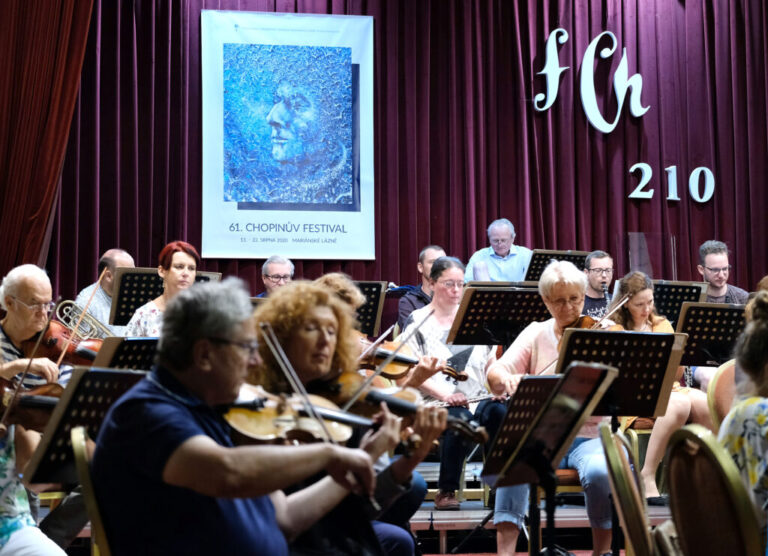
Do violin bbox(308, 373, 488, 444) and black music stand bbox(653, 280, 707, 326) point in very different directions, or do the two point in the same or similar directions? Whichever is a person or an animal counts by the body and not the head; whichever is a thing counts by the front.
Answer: very different directions

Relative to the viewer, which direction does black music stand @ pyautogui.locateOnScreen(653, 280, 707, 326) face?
away from the camera

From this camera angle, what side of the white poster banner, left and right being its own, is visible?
front

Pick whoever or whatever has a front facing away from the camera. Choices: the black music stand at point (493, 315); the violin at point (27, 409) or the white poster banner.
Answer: the black music stand

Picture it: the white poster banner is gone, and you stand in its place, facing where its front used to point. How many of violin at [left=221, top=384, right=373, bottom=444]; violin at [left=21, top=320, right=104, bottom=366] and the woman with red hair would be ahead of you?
3

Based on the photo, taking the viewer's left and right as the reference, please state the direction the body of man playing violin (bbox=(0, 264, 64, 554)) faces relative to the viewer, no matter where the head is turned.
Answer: facing the viewer and to the right of the viewer

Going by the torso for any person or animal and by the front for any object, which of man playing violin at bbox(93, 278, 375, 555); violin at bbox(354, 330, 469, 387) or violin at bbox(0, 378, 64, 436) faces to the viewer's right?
the man playing violin

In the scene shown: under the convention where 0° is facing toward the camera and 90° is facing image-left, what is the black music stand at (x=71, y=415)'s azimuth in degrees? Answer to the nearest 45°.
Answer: approximately 135°

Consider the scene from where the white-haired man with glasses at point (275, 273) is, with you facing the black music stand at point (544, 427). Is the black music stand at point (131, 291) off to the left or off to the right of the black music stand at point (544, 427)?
right

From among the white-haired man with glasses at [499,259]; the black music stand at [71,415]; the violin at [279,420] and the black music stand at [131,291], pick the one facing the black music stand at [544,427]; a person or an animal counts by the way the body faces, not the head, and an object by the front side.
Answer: the white-haired man with glasses

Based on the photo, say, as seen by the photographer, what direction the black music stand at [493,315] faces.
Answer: facing away from the viewer

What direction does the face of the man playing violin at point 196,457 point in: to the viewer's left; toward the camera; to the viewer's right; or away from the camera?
to the viewer's right

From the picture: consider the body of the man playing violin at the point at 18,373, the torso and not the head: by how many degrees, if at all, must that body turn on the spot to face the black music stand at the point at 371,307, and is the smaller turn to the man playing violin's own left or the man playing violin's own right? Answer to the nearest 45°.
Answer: approximately 90° to the man playing violin's own left

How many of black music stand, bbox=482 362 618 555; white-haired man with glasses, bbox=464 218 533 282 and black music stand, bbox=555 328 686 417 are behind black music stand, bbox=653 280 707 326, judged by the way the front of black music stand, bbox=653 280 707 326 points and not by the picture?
2

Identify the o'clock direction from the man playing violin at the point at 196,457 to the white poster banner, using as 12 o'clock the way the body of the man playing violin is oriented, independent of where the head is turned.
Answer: The white poster banner is roughly at 9 o'clock from the man playing violin.

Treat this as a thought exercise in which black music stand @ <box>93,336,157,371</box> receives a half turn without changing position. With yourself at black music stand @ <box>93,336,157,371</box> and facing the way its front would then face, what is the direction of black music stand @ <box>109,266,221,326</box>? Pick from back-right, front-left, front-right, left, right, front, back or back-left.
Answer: back-left
